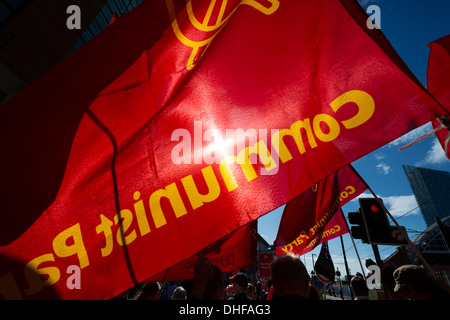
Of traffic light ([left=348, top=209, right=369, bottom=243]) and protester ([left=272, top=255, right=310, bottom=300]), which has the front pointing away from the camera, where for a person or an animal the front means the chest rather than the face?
the protester

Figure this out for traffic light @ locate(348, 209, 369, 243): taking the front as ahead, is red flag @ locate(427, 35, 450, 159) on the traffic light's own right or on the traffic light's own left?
on the traffic light's own left
